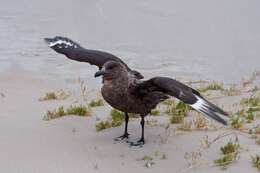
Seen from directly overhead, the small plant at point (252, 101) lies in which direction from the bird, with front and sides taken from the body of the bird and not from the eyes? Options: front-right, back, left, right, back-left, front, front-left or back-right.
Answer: back

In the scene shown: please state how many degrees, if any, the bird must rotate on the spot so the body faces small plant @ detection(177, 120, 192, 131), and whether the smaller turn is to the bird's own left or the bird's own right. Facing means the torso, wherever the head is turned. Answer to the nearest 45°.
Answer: approximately 180°

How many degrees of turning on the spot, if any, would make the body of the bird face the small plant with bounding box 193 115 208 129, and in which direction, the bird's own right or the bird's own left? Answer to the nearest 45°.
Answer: approximately 180°

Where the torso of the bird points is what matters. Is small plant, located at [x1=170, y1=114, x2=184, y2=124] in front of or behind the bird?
behind

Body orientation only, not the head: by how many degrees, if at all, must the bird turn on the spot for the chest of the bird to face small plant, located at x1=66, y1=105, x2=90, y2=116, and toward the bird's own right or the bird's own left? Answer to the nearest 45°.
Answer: approximately 90° to the bird's own right

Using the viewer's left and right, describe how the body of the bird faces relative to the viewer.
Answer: facing the viewer and to the left of the viewer

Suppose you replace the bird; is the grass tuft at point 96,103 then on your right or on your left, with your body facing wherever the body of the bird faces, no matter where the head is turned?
on your right

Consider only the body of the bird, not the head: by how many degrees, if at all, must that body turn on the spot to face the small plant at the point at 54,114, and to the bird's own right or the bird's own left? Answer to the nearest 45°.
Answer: approximately 90° to the bird's own right
